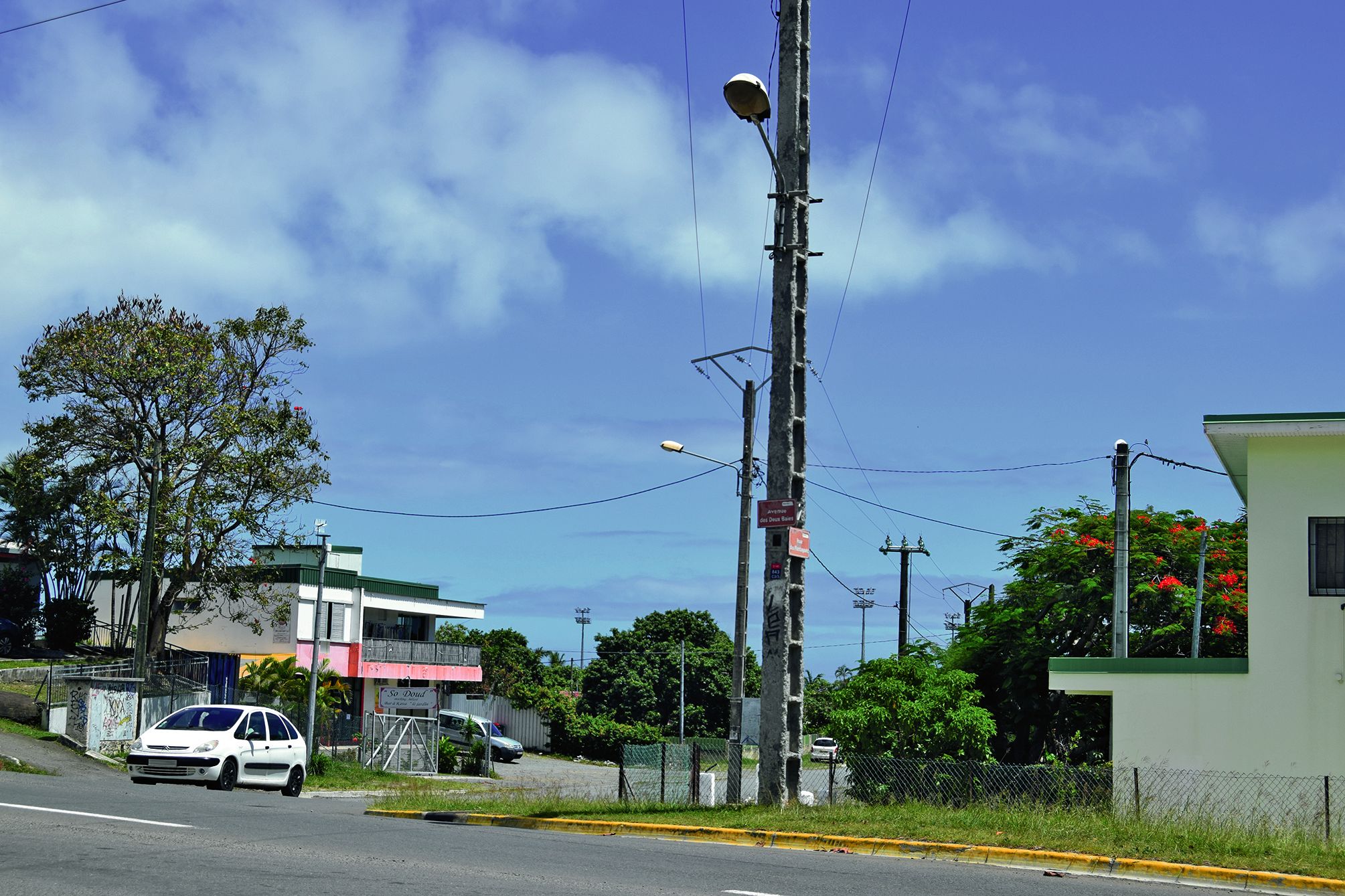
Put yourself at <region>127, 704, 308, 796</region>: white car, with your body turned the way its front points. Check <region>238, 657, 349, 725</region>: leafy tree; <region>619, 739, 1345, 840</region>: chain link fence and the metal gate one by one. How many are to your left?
1

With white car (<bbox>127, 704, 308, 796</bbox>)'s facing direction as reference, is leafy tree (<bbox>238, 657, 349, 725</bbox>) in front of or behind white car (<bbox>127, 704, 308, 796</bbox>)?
behind

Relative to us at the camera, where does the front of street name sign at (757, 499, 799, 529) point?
facing the viewer

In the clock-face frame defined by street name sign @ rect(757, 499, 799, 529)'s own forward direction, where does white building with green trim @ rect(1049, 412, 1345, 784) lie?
The white building with green trim is roughly at 8 o'clock from the street name sign.

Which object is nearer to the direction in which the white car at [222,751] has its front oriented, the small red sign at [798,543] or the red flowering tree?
the small red sign

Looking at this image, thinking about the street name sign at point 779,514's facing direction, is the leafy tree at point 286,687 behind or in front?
behind

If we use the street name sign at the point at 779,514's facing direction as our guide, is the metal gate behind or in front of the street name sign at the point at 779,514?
behind

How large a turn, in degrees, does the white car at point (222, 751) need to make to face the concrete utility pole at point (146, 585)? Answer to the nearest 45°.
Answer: approximately 135° to its right

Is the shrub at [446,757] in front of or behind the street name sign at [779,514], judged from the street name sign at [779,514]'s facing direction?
behind

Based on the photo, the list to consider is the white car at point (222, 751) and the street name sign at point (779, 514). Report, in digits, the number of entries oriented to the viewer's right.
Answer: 0

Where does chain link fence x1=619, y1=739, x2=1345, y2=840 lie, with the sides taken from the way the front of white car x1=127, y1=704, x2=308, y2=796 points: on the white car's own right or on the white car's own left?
on the white car's own left
